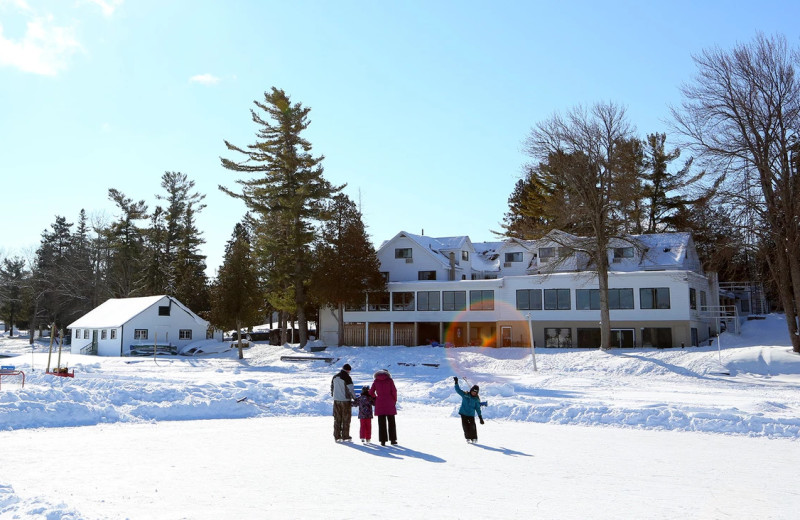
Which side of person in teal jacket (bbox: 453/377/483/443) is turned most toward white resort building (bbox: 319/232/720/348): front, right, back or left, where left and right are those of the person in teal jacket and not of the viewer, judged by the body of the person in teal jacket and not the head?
back

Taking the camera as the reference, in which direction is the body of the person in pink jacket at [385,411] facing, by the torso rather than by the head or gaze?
away from the camera

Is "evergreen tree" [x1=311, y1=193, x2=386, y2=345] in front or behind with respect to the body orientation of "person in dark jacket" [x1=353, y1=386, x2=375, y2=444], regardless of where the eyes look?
in front

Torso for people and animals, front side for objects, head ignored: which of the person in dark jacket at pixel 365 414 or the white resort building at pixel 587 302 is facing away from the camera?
the person in dark jacket

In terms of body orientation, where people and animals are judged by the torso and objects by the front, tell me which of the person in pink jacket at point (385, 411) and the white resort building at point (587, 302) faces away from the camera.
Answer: the person in pink jacket

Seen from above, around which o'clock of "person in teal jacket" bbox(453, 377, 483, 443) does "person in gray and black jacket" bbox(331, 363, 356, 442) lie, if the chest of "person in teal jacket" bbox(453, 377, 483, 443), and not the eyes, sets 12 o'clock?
"person in gray and black jacket" bbox(331, 363, 356, 442) is roughly at 3 o'clock from "person in teal jacket" bbox(453, 377, 483, 443).

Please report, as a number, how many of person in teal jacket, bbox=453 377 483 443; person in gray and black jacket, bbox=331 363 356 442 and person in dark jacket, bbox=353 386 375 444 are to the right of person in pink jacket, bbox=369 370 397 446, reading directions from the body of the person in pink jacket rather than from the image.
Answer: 1

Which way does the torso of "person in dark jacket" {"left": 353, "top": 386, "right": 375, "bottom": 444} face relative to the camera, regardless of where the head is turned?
away from the camera

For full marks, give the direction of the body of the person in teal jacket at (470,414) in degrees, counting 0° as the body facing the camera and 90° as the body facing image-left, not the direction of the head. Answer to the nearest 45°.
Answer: approximately 0°

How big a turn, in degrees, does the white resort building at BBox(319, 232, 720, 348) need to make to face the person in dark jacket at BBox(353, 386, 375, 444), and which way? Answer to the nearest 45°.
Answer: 0° — it already faces them

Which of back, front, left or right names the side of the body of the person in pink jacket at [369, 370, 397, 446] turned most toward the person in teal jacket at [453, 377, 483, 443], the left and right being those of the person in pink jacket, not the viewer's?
right

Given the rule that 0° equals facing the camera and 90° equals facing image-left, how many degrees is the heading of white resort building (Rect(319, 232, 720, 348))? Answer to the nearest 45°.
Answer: approximately 0°

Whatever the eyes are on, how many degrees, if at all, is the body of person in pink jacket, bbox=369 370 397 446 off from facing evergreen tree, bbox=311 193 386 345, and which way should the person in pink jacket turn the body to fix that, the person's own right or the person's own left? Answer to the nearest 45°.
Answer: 0° — they already face it

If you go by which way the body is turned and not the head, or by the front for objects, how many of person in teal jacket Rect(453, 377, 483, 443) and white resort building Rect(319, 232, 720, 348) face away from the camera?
0
